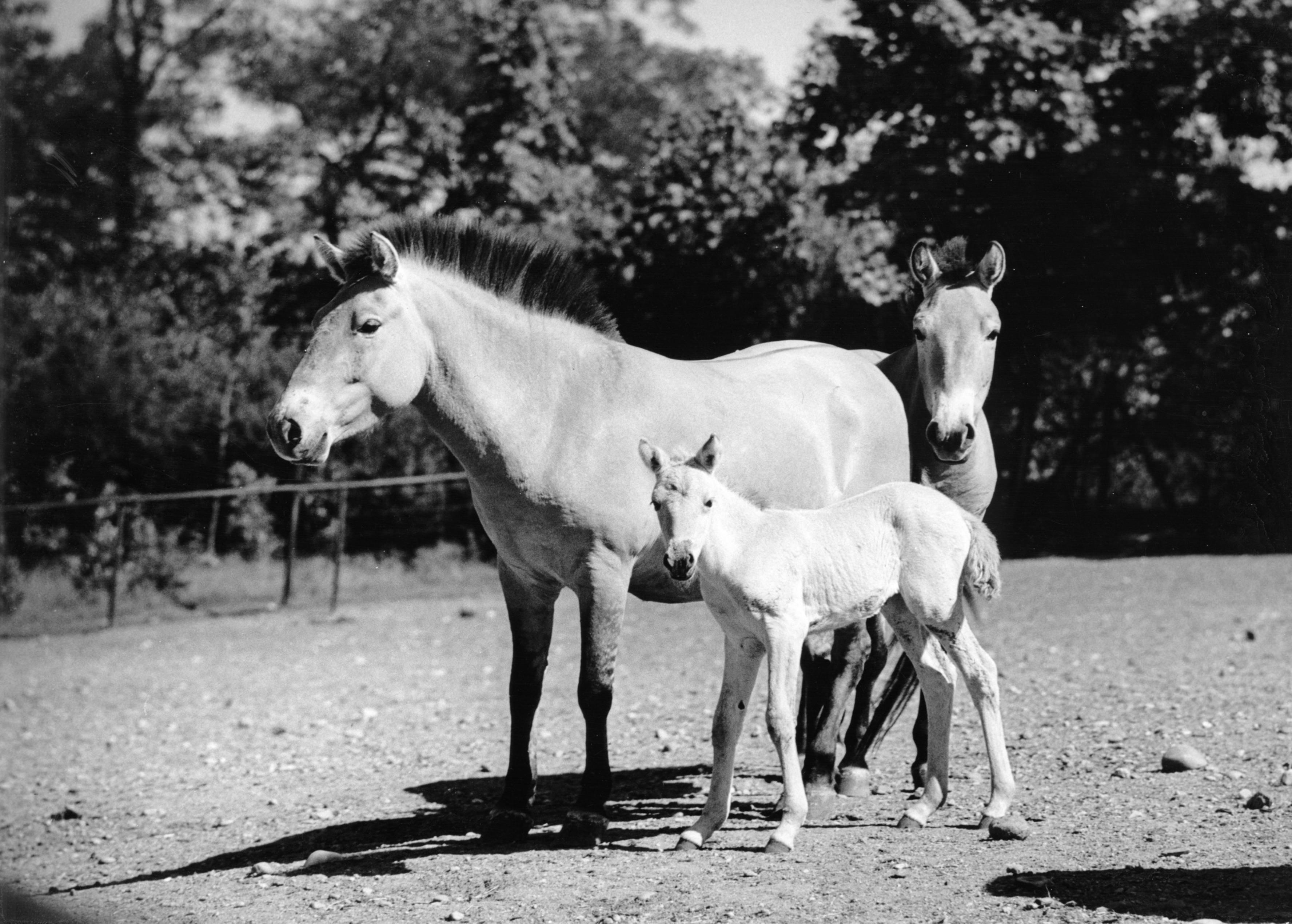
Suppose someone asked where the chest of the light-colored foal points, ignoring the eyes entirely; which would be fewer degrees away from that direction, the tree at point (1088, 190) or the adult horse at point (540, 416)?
the adult horse

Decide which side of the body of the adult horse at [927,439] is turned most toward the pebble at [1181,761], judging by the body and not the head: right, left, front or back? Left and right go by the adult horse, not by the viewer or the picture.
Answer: left

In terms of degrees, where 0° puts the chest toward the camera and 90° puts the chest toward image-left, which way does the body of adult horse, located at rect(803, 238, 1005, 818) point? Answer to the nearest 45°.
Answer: approximately 315°

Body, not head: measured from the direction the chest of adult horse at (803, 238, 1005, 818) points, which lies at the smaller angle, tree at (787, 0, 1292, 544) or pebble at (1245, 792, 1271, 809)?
the pebble

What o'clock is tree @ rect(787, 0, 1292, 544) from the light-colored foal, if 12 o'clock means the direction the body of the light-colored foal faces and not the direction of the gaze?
The tree is roughly at 5 o'clock from the light-colored foal.

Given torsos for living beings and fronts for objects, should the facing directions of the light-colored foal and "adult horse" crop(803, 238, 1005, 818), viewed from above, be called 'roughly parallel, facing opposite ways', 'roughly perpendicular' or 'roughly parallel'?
roughly perpendicular

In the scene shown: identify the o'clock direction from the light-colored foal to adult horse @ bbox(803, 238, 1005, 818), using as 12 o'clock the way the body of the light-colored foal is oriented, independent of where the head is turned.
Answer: The adult horse is roughly at 5 o'clock from the light-colored foal.

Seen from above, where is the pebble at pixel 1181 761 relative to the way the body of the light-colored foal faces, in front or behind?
behind

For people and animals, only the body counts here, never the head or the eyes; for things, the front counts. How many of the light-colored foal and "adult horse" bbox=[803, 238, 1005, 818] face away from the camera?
0

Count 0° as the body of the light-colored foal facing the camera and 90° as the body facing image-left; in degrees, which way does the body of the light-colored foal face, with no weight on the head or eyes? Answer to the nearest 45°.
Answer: approximately 45°

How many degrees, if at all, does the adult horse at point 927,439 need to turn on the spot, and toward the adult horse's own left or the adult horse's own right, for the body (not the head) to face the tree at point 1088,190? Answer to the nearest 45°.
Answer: approximately 135° to the adult horse's own left

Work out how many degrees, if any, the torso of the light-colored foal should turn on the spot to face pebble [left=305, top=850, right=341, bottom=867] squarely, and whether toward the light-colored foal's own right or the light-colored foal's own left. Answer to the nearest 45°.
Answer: approximately 45° to the light-colored foal's own right
